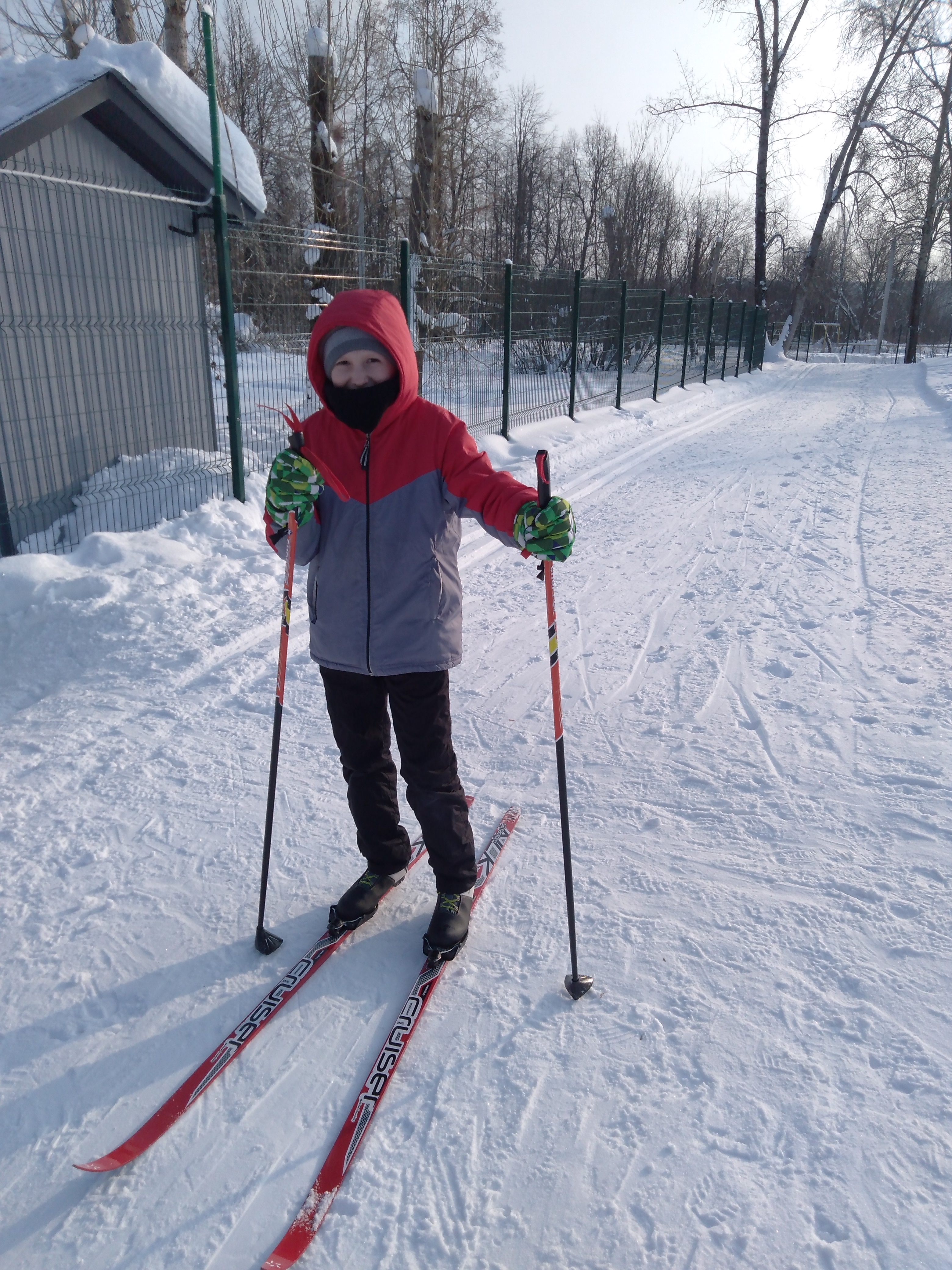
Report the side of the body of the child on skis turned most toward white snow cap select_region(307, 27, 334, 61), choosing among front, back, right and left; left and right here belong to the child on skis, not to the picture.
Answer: back

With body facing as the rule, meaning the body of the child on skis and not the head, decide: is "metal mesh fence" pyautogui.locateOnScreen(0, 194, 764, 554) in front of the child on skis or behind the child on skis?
behind

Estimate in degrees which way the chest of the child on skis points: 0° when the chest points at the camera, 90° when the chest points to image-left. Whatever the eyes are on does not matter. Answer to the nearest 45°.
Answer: approximately 0°

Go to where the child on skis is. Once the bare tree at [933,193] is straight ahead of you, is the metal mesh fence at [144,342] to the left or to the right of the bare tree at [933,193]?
left

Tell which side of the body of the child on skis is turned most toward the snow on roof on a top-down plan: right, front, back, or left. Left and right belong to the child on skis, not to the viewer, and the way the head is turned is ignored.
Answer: back

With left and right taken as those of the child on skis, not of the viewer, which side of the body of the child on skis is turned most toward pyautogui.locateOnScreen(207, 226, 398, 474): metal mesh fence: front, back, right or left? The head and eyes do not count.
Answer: back
